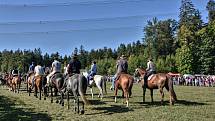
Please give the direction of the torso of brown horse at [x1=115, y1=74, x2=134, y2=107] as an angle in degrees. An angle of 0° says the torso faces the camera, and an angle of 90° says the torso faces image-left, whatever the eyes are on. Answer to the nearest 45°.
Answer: approximately 135°

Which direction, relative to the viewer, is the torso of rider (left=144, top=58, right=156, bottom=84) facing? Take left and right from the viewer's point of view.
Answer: facing to the left of the viewer

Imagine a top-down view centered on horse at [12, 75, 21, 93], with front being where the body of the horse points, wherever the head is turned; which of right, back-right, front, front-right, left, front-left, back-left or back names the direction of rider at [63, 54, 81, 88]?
back

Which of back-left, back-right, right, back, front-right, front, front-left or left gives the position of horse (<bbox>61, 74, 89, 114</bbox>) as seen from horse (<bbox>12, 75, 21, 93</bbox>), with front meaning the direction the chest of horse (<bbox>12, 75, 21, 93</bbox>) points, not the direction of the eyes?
back

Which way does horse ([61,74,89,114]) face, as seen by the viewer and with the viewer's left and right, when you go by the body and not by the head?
facing away from the viewer and to the left of the viewer
